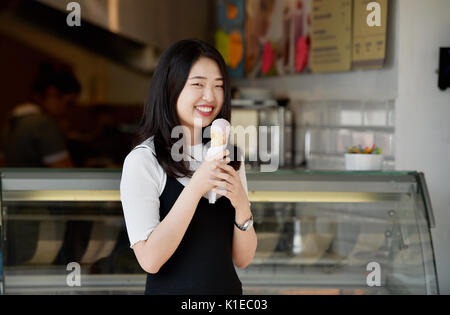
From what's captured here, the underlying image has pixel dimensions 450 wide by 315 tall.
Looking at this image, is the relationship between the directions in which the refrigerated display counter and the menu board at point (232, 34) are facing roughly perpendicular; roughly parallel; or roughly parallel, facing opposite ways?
roughly parallel

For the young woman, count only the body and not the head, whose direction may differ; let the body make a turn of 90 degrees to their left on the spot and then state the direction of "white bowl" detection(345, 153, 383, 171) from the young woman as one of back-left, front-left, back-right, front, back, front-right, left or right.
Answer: front

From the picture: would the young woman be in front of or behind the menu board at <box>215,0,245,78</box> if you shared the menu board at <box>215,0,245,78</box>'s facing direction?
in front

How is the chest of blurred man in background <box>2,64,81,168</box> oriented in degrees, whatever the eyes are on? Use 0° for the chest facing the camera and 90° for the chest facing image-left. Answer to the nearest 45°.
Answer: approximately 270°

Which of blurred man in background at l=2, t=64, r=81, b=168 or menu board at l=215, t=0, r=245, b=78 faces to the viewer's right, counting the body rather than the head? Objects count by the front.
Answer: the blurred man in background

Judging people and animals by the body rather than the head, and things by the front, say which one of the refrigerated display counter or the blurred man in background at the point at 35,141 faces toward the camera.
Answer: the refrigerated display counter

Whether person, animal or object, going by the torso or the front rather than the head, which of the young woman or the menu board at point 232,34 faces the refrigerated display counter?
the menu board

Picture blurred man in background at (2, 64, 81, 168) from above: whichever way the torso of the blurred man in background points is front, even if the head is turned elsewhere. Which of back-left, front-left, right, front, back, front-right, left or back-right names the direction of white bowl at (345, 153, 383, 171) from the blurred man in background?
front-right

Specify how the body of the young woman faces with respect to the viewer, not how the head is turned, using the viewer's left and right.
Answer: facing the viewer and to the right of the viewer

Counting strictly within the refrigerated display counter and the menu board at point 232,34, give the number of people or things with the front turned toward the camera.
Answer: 2

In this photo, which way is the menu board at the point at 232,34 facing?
toward the camera

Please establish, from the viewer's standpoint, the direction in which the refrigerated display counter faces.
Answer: facing the viewer

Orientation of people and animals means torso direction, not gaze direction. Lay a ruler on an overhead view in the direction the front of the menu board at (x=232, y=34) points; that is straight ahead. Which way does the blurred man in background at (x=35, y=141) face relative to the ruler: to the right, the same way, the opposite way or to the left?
to the left
